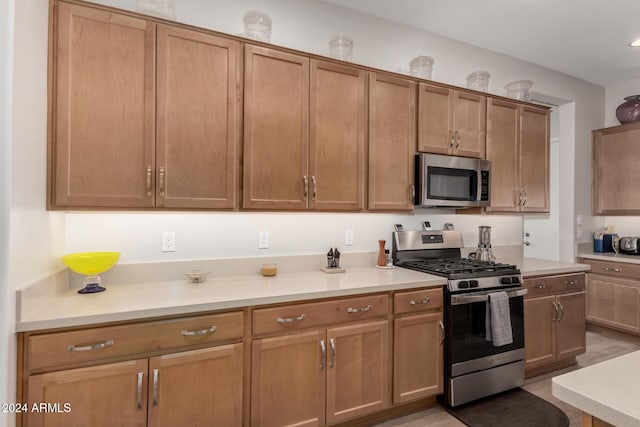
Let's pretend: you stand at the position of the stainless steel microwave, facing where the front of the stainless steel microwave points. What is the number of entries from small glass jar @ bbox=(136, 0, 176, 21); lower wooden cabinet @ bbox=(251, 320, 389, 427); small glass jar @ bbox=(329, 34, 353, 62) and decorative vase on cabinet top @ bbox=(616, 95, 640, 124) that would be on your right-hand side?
3

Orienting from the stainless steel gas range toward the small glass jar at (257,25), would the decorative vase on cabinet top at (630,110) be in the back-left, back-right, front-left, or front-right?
back-right

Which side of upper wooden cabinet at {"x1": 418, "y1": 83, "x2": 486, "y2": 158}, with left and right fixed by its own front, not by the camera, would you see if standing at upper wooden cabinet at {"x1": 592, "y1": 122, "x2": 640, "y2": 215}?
left

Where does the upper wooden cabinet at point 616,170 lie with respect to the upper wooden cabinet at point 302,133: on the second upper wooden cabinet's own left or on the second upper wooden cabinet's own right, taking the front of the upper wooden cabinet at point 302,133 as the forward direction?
on the second upper wooden cabinet's own left

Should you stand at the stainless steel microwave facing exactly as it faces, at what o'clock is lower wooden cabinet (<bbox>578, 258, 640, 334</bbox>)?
The lower wooden cabinet is roughly at 9 o'clock from the stainless steel microwave.
